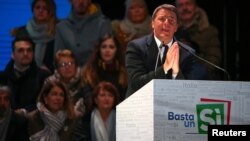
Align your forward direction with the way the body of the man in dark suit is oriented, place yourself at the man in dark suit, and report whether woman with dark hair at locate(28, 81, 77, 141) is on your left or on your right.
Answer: on your right

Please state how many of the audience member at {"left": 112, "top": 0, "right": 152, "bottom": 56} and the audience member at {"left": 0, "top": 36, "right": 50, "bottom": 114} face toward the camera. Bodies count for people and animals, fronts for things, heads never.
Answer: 2

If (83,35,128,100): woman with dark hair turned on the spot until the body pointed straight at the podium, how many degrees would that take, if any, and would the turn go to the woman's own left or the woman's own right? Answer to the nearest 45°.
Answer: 0° — they already face it

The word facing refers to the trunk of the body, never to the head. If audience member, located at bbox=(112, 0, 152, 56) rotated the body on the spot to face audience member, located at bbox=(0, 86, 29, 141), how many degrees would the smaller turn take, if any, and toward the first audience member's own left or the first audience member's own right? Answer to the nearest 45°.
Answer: approximately 90° to the first audience member's own right

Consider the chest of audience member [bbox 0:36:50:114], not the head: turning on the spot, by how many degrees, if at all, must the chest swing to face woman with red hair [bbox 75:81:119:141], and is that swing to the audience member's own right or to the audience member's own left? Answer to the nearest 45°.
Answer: approximately 90° to the audience member's own left

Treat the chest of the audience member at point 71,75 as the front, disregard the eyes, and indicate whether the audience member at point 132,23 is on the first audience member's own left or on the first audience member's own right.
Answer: on the first audience member's own left

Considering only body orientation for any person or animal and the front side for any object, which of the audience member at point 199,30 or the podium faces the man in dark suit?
the audience member

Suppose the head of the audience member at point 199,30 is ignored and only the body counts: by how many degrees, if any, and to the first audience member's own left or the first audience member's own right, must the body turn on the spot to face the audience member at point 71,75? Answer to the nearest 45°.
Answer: approximately 45° to the first audience member's own right

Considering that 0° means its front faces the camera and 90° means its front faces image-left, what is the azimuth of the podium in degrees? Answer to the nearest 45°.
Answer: approximately 0°
